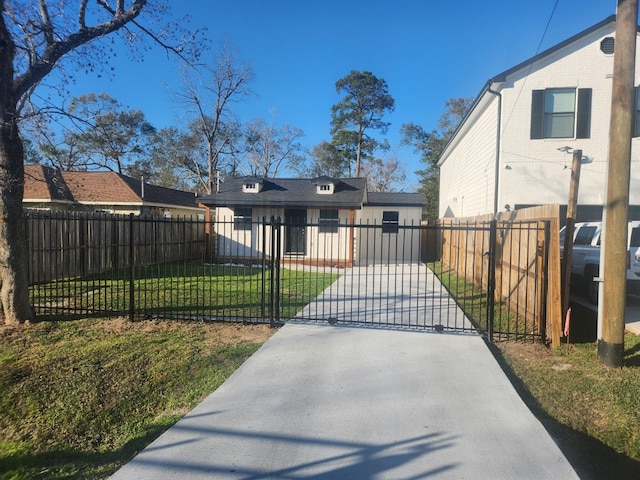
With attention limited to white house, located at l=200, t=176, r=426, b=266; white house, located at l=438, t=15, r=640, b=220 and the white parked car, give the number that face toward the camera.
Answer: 2

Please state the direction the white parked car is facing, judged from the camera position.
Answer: facing away from the viewer and to the left of the viewer

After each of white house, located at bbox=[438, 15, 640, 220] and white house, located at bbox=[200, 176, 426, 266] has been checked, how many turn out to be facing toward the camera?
2

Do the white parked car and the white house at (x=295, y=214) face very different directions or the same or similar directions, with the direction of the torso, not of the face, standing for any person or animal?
very different directions

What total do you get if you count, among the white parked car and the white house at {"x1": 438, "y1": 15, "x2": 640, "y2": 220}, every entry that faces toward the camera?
1

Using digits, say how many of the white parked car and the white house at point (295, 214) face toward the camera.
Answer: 1

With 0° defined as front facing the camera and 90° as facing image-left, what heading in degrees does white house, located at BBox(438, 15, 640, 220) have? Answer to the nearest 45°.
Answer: approximately 0°

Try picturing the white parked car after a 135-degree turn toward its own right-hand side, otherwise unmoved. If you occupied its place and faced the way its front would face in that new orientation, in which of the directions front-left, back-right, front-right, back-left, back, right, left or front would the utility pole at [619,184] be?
right

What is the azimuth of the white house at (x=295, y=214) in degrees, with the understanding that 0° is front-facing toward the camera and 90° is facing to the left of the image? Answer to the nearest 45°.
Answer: approximately 0°
